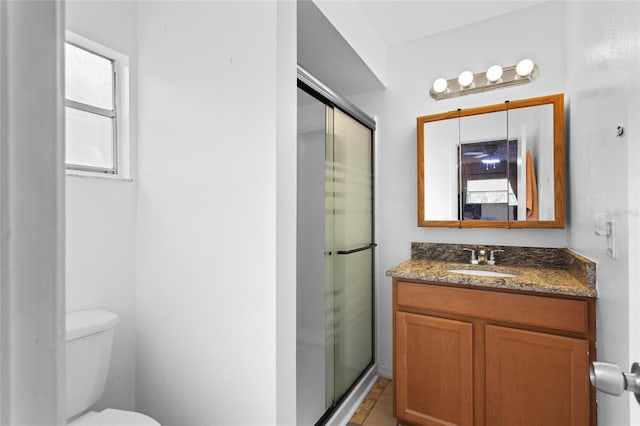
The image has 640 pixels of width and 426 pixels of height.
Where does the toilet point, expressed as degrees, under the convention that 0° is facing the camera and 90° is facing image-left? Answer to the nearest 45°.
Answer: approximately 315°

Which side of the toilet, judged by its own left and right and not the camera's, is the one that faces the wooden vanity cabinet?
front

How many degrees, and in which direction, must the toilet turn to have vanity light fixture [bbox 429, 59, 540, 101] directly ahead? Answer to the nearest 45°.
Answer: approximately 45° to its left

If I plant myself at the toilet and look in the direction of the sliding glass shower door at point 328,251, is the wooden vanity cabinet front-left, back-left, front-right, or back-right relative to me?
front-right

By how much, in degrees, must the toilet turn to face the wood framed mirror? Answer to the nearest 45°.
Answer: approximately 45° to its left

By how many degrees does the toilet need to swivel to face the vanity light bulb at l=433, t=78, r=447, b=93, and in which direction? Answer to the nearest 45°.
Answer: approximately 45° to its left
